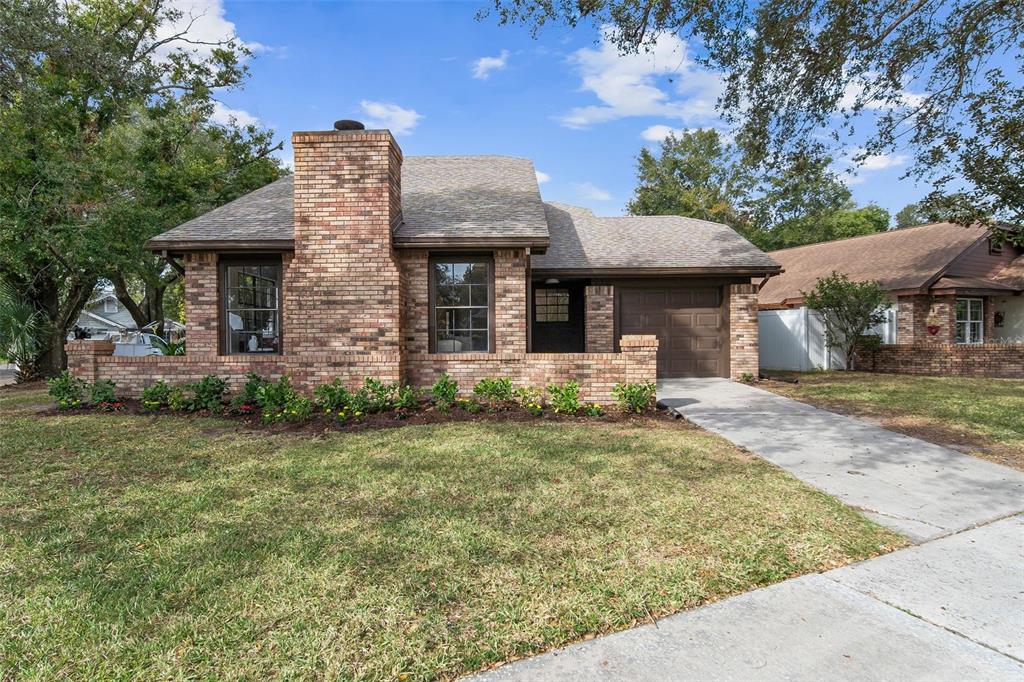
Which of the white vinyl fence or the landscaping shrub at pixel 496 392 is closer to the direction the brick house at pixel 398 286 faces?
the landscaping shrub

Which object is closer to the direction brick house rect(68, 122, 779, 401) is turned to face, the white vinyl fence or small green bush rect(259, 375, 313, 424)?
the small green bush

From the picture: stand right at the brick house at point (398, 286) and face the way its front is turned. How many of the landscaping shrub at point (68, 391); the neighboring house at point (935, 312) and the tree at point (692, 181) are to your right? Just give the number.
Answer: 1

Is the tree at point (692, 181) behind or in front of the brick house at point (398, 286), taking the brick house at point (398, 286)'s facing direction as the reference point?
behind

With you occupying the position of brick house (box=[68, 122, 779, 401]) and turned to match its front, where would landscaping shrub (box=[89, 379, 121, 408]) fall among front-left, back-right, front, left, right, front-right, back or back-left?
right

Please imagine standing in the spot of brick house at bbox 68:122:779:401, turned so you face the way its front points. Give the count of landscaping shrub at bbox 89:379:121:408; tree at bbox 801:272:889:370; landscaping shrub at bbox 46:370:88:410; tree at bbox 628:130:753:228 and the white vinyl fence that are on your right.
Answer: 2

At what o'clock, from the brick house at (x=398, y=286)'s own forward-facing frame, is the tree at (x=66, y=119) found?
The tree is roughly at 4 o'clock from the brick house.

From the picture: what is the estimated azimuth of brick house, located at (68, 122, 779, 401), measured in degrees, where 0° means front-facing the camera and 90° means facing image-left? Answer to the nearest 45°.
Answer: approximately 0°

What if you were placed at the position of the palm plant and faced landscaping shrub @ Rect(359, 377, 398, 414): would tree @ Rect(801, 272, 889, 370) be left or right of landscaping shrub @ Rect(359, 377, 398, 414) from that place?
left

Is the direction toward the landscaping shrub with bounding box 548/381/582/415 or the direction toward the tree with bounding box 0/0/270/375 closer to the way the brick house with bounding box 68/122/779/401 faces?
the landscaping shrub

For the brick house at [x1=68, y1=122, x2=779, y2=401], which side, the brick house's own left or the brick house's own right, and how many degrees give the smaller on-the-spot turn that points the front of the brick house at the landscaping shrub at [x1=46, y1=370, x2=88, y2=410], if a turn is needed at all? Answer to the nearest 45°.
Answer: approximately 90° to the brick house's own right

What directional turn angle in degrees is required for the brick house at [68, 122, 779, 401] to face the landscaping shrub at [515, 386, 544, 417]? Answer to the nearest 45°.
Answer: approximately 45° to its left

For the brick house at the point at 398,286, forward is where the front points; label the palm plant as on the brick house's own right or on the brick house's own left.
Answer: on the brick house's own right

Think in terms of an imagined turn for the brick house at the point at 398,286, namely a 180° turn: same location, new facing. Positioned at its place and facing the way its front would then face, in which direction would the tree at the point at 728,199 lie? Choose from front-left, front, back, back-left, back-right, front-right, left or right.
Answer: front-right

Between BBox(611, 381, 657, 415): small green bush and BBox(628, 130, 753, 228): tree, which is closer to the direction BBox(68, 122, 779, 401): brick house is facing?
the small green bush
